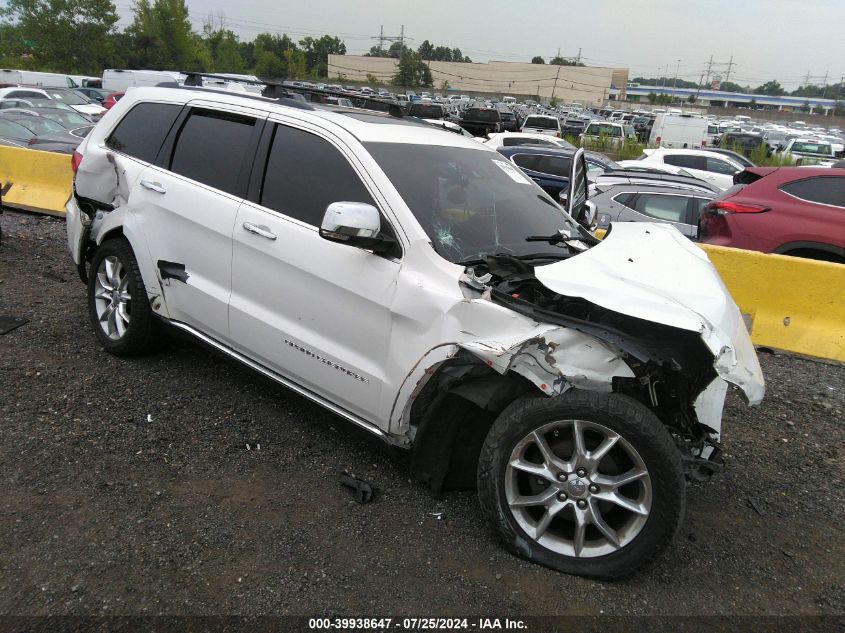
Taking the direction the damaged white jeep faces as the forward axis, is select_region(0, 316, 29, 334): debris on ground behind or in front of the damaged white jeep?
behind

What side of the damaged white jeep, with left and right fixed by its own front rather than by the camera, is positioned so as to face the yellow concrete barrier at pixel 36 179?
back

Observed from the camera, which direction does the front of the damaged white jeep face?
facing the viewer and to the right of the viewer

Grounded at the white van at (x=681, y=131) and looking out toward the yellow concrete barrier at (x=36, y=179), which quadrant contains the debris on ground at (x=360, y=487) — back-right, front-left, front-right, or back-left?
front-left

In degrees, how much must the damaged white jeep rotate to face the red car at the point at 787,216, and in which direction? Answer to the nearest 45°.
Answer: approximately 90° to its left

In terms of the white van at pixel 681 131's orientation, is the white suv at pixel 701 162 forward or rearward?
rearward

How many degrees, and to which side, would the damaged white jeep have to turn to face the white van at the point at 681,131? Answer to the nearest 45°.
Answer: approximately 135° to its left

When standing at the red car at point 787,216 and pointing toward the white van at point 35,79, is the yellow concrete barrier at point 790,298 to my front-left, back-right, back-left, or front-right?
back-left
